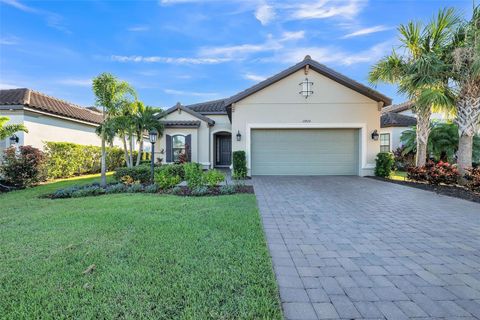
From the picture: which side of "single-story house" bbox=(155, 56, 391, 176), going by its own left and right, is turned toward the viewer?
front

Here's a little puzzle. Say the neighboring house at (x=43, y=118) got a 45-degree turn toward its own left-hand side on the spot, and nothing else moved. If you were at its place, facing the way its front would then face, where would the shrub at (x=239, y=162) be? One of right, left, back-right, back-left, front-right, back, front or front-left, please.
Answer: front

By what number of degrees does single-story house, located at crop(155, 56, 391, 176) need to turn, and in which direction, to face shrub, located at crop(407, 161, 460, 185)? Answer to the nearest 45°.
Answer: approximately 45° to its left

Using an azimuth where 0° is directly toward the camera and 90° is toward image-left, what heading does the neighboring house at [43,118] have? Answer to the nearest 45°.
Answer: approximately 0°

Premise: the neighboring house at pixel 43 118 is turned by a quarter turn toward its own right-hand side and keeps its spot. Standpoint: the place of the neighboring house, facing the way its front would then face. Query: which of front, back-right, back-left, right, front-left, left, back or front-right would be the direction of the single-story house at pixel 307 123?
back-left

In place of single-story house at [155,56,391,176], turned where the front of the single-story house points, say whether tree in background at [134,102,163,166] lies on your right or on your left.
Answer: on your right
